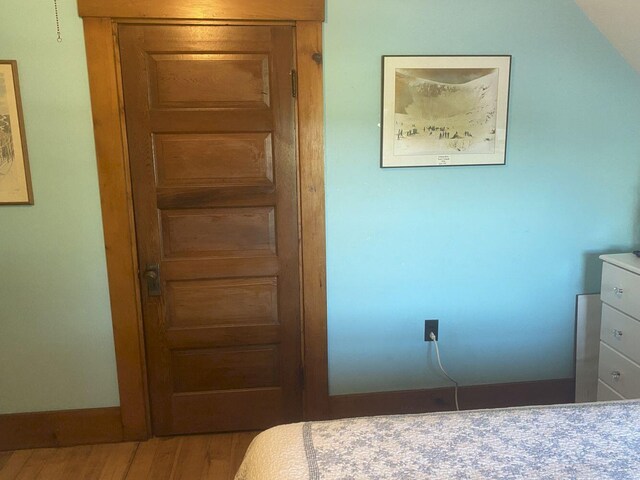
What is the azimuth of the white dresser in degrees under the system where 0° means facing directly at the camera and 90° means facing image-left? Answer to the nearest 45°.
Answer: approximately 45°

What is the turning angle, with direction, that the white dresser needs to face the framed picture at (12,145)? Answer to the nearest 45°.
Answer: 0° — it already faces it

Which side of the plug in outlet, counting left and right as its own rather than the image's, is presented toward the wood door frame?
right

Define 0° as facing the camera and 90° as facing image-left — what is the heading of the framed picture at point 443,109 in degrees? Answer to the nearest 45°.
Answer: approximately 0°

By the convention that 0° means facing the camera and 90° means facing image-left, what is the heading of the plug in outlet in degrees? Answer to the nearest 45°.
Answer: approximately 0°

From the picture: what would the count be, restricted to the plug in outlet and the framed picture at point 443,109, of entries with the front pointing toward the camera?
2

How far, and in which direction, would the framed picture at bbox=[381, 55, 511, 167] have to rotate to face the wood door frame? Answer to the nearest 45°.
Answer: approximately 90° to its right
